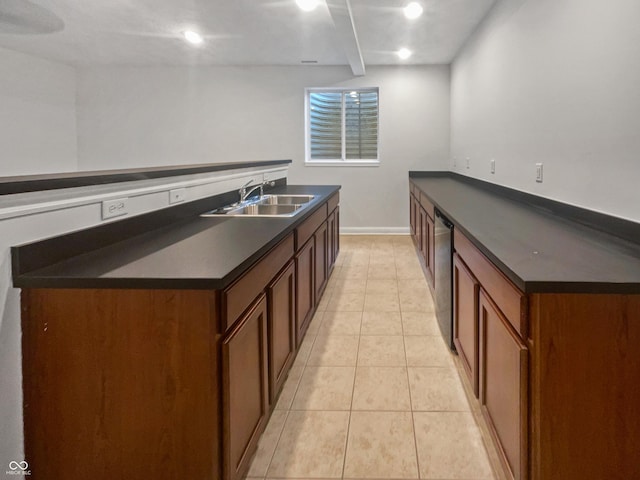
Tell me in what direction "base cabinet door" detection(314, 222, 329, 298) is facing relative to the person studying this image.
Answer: facing to the right of the viewer

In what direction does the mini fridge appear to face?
to the viewer's left

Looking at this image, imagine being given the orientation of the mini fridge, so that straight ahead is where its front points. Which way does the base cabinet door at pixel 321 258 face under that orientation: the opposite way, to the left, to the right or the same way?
the opposite way

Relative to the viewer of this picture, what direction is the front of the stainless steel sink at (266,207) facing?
facing to the right of the viewer

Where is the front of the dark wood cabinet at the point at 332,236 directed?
to the viewer's right

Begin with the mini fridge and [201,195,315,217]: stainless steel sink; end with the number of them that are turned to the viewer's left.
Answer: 1

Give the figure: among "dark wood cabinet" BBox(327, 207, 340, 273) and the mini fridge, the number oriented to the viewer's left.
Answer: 1

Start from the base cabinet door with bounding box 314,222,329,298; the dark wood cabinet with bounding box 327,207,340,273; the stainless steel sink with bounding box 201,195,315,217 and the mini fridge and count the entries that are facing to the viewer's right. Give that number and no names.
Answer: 3
